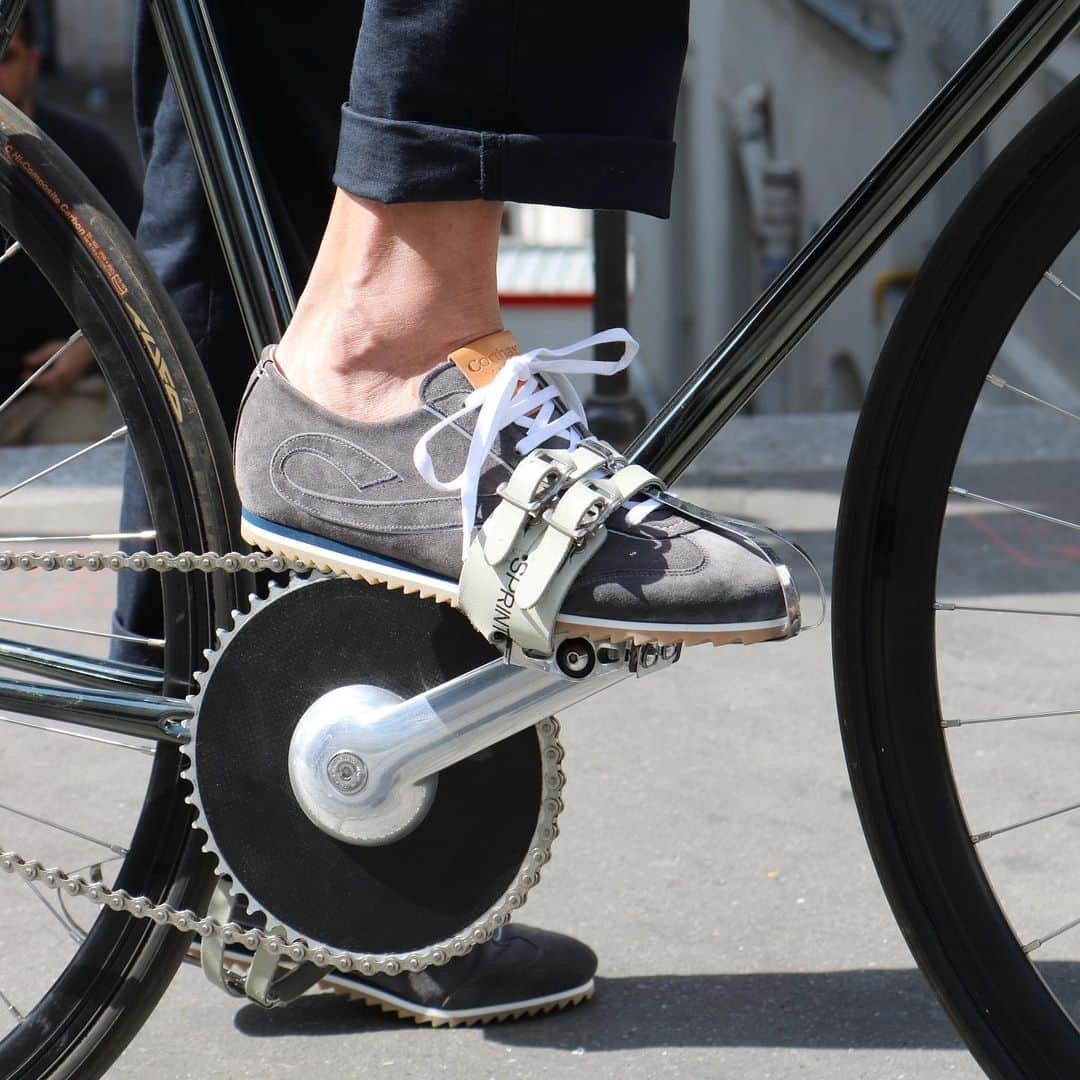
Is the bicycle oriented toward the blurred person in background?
no

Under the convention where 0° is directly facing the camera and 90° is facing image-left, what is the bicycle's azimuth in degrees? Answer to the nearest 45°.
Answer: approximately 270°
